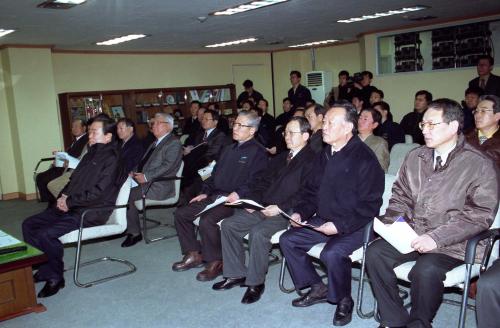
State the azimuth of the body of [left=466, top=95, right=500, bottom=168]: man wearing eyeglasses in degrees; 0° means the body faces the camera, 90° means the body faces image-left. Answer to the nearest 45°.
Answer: approximately 45°

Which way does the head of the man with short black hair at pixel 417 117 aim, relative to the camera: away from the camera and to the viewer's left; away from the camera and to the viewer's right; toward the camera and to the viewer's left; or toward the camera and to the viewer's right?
toward the camera and to the viewer's left

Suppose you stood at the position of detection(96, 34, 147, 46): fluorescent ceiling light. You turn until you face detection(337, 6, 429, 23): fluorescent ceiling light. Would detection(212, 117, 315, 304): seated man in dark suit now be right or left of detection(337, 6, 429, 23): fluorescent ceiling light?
right

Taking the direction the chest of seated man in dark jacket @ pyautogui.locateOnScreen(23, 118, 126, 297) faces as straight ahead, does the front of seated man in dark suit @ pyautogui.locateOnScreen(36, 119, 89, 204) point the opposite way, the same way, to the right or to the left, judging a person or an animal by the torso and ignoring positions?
the same way

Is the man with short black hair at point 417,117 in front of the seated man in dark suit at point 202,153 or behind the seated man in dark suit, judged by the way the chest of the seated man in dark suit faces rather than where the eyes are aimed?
behind

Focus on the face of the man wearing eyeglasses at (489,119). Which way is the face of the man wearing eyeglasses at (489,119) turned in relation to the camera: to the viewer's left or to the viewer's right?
to the viewer's left

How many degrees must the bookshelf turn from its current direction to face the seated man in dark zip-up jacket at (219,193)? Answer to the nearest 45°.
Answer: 0° — it already faces them

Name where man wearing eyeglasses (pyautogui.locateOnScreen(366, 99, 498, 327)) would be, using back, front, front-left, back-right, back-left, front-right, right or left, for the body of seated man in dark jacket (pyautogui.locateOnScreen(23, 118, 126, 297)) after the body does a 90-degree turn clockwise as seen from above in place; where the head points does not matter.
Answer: back-right

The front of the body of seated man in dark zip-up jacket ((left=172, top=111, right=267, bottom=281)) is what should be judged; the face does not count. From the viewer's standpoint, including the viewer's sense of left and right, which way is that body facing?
facing the viewer and to the left of the viewer

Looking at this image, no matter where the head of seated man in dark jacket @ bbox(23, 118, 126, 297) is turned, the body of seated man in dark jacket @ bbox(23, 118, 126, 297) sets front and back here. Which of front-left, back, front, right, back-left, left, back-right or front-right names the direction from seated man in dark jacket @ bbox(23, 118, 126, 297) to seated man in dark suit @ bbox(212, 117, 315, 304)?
back-left

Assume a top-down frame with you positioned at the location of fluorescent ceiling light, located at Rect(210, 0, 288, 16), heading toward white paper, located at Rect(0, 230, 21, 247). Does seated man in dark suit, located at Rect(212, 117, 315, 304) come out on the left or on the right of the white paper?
left

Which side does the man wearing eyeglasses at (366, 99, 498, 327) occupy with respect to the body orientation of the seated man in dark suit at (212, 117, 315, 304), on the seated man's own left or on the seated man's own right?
on the seated man's own left

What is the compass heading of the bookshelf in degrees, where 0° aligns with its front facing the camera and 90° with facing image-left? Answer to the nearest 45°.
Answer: approximately 0°

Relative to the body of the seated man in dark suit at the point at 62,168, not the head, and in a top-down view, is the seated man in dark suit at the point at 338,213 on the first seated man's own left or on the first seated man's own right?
on the first seated man's own left

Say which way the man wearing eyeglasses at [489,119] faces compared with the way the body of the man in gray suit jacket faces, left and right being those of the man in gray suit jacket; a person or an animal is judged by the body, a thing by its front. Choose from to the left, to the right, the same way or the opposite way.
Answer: the same way
